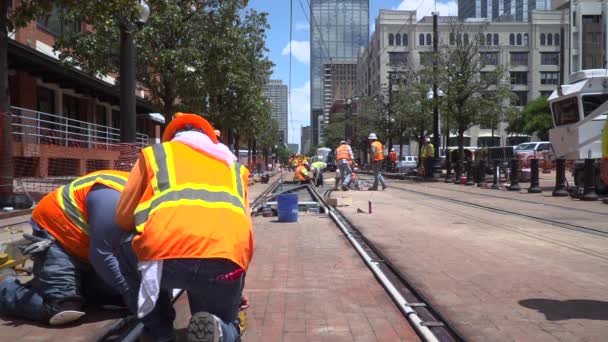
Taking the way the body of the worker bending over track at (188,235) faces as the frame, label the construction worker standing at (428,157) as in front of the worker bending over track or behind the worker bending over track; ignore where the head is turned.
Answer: in front

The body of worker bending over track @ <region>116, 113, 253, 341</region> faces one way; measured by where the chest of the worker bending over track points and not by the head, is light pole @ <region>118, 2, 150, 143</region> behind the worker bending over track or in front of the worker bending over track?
in front

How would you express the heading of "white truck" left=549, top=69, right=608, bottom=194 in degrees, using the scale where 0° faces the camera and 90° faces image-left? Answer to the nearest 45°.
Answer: approximately 45°

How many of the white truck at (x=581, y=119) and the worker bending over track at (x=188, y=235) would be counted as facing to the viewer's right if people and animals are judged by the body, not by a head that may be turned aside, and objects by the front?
0

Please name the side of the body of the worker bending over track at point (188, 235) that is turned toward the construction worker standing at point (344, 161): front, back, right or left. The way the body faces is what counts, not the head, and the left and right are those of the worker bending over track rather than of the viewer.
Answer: front

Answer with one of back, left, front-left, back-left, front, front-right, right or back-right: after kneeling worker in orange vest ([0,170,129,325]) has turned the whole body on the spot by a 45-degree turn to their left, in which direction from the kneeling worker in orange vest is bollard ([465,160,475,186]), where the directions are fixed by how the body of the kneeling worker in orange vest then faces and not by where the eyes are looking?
front

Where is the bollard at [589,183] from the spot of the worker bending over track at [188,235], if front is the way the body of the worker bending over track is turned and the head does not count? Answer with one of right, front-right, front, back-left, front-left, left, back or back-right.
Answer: front-right

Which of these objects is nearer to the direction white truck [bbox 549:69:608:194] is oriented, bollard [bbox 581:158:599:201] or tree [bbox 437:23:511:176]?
the bollard

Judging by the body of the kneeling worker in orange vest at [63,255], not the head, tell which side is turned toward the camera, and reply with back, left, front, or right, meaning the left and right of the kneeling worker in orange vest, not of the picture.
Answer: right

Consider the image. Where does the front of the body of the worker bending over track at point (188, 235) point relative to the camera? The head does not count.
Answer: away from the camera
